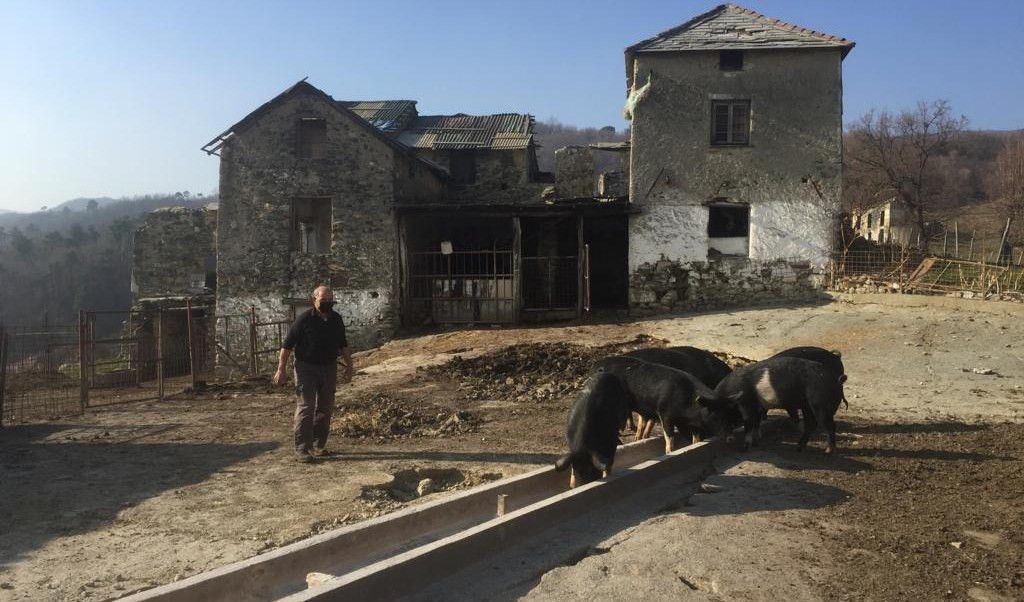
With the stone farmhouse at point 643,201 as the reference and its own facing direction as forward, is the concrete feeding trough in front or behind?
in front

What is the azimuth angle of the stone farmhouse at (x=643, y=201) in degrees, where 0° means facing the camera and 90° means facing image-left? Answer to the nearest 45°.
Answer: approximately 0°

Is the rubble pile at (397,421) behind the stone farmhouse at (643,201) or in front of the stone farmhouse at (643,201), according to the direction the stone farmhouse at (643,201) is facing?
in front

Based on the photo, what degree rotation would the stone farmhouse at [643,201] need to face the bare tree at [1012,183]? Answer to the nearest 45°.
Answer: approximately 135° to its left

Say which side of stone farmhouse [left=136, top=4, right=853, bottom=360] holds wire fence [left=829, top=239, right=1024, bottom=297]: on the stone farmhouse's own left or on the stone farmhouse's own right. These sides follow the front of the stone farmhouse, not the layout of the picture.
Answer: on the stone farmhouse's own left

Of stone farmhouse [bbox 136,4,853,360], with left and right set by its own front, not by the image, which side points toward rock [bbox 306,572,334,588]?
front

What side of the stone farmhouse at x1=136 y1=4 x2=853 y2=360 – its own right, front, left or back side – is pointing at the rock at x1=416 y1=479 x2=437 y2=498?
front

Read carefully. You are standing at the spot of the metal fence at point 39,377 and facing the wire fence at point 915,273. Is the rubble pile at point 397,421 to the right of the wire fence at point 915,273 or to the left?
right

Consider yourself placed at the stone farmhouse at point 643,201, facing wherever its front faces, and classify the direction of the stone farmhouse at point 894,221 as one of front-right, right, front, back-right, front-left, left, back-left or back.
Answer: back-left
